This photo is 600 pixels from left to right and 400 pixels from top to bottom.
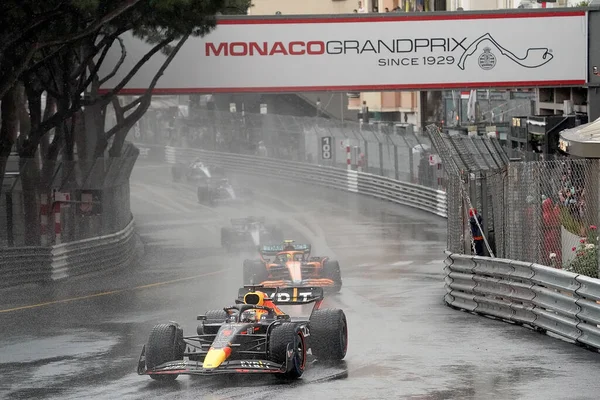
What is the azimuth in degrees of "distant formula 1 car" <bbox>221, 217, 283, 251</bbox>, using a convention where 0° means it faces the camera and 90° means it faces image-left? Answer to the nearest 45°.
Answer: approximately 0°

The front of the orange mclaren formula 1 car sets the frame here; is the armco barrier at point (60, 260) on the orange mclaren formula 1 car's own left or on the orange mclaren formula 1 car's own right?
on the orange mclaren formula 1 car's own right

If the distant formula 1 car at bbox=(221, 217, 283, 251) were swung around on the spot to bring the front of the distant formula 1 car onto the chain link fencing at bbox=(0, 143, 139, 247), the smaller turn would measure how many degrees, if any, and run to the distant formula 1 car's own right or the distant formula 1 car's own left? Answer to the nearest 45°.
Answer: approximately 45° to the distant formula 1 car's own right

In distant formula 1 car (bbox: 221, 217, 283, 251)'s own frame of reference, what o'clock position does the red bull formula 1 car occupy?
The red bull formula 1 car is roughly at 12 o'clock from the distant formula 1 car.

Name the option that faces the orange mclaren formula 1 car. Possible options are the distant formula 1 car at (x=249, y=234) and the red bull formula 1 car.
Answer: the distant formula 1 car
